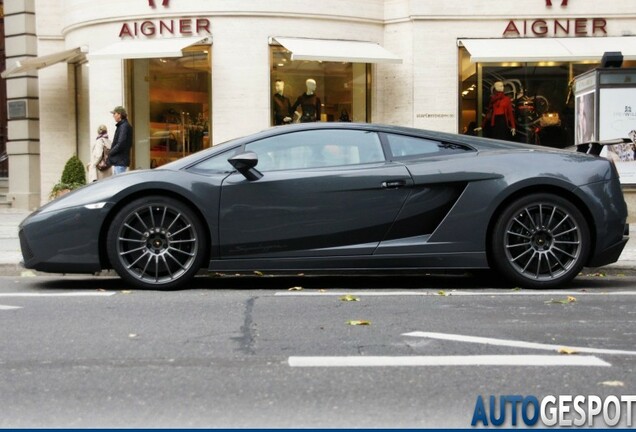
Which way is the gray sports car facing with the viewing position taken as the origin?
facing to the left of the viewer

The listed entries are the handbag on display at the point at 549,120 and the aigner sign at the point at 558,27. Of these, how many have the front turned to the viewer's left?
0

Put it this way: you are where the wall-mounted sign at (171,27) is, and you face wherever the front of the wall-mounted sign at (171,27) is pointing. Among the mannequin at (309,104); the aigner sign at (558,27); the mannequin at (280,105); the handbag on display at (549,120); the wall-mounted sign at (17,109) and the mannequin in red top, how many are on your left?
5

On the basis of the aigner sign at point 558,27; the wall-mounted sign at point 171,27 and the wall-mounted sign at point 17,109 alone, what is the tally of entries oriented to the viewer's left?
0

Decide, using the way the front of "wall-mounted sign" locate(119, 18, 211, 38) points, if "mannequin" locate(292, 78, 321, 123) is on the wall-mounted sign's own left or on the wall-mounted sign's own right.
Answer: on the wall-mounted sign's own left

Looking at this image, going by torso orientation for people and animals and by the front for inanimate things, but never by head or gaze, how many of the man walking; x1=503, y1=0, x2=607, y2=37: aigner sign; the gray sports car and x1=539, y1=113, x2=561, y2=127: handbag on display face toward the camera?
2

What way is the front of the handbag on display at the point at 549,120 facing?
toward the camera

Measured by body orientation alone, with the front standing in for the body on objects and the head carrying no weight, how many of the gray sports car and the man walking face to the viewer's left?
2

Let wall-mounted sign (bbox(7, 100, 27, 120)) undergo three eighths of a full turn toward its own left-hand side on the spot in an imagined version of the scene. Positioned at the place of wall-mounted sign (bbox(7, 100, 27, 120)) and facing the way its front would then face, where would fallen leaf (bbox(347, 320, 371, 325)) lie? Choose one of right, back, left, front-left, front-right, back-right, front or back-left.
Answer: back-right

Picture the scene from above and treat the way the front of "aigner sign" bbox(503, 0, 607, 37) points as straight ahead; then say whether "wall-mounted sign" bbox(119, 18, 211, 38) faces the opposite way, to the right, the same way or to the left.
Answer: the same way

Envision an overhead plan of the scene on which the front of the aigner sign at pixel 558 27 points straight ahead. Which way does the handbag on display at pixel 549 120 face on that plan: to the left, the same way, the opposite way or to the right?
the same way

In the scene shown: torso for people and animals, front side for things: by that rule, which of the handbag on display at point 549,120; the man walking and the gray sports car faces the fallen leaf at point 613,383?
the handbag on display

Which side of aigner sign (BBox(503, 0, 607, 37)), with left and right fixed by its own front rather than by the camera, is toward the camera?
front

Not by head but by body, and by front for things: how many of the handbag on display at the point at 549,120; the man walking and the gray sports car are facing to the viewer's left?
2

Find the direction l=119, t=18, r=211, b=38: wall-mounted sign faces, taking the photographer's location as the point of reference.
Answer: facing the viewer

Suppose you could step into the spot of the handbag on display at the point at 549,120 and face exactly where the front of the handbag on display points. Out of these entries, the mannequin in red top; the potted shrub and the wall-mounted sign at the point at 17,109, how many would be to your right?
3
